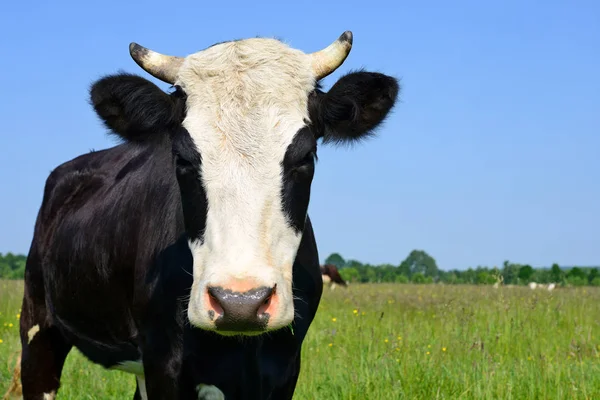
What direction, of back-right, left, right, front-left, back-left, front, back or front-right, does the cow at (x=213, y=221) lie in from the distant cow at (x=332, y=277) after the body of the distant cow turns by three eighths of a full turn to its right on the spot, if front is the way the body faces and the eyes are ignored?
front-left

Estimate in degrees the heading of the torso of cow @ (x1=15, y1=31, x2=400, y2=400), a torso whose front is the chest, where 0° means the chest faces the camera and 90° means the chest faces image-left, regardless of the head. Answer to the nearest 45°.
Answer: approximately 315°

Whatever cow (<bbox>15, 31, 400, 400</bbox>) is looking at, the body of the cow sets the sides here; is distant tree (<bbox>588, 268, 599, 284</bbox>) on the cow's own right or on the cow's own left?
on the cow's own left

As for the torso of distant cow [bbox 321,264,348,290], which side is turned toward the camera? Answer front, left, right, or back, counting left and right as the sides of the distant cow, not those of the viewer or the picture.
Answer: right

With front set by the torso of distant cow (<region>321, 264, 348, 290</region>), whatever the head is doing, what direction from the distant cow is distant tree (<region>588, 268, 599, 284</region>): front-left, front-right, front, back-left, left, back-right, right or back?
front-left
